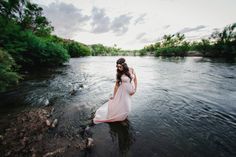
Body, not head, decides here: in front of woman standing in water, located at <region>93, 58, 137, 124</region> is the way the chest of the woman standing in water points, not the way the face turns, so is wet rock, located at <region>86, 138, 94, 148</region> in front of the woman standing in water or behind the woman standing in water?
in front

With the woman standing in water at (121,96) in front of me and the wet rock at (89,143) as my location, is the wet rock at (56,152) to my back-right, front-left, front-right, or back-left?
back-left

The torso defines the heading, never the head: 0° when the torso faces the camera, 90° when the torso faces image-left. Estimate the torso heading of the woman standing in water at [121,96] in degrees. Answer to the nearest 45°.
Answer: approximately 45°

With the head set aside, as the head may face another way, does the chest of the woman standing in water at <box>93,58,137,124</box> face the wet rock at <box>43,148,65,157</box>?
yes
